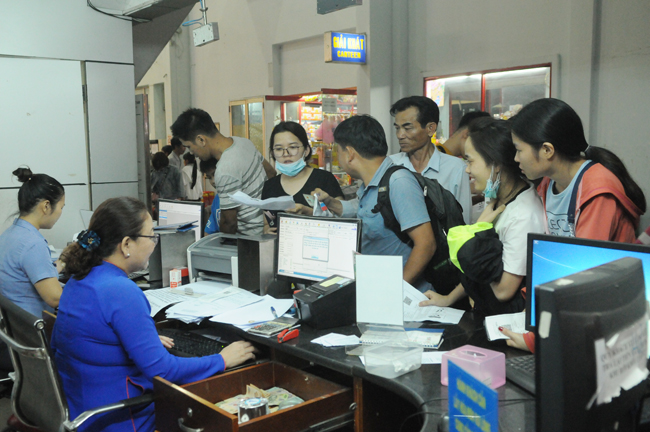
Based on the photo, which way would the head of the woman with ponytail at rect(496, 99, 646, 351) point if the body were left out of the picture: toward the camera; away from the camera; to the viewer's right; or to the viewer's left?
to the viewer's left

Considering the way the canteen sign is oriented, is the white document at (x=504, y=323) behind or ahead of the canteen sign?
ahead

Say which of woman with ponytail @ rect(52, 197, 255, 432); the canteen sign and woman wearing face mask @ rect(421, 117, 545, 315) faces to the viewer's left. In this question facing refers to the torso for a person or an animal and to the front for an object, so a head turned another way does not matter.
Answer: the woman wearing face mask

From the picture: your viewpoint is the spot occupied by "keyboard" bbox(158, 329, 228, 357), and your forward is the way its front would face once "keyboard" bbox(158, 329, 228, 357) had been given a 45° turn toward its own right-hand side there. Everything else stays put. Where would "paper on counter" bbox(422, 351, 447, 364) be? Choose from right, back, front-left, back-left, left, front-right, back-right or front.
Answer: back-left

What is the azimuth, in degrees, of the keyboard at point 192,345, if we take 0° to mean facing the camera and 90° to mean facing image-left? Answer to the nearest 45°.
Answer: approximately 45°

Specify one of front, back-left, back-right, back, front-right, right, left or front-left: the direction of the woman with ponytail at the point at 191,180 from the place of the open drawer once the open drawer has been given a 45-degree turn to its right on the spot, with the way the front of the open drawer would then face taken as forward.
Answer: right

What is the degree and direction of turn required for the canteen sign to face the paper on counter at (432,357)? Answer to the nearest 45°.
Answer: approximately 45° to its right

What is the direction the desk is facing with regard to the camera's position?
facing the viewer and to the left of the viewer

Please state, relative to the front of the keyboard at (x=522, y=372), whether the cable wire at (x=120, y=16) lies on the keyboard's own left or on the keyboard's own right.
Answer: on the keyboard's own right

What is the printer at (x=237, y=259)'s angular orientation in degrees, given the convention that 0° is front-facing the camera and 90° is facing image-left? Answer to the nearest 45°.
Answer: approximately 45°

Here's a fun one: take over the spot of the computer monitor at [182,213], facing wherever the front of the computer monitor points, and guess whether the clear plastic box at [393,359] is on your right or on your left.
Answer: on your left

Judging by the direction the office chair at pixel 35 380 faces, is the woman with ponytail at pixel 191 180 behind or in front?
in front
